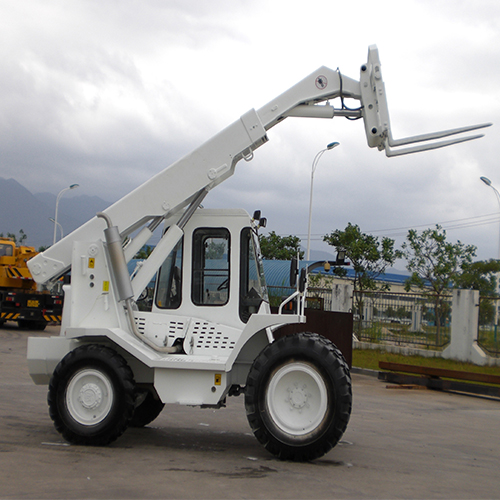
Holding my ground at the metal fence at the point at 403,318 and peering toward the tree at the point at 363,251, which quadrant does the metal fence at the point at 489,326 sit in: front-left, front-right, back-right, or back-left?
back-right

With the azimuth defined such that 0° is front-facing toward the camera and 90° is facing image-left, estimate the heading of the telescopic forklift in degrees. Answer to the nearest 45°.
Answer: approximately 270°

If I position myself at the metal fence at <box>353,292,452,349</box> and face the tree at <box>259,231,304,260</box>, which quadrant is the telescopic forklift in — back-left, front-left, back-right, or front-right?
back-left

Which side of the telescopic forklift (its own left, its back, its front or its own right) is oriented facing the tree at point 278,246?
left

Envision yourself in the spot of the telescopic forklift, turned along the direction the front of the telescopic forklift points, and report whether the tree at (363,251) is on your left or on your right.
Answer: on your left

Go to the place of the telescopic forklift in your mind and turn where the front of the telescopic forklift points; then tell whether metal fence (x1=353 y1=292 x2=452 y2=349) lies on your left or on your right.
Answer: on your left

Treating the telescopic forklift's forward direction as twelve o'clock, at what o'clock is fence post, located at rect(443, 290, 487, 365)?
The fence post is roughly at 10 o'clock from the telescopic forklift.

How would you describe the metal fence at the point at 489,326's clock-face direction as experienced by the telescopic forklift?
The metal fence is roughly at 10 o'clock from the telescopic forklift.

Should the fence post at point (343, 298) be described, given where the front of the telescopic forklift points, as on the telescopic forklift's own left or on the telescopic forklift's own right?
on the telescopic forklift's own left
